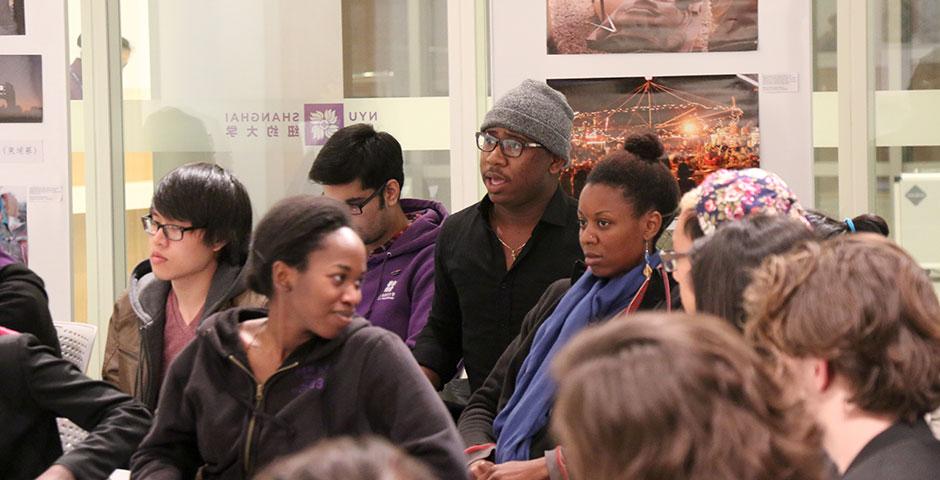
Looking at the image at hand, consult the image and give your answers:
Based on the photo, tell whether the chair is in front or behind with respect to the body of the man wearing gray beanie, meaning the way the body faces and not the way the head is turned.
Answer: in front

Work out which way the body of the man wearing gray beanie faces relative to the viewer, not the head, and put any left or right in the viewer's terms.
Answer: facing the viewer and to the left of the viewer

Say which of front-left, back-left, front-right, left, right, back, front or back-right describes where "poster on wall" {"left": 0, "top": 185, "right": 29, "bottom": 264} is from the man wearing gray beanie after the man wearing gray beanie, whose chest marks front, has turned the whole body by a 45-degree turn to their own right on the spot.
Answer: front-right

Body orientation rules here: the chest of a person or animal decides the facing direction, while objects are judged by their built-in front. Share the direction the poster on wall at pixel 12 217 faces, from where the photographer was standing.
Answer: facing the viewer

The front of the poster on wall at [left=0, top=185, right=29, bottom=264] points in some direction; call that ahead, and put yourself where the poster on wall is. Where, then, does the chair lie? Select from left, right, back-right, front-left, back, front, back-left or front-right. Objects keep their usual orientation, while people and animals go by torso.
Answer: front

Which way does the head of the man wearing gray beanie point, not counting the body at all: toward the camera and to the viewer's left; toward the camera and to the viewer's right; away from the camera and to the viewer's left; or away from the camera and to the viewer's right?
toward the camera and to the viewer's left
